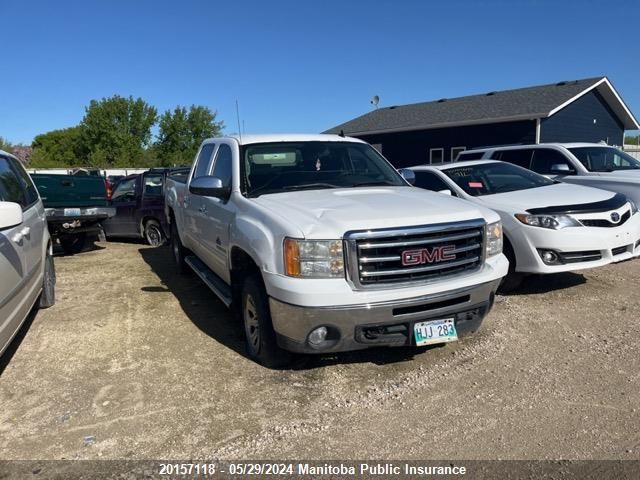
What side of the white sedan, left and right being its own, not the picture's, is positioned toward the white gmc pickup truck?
right

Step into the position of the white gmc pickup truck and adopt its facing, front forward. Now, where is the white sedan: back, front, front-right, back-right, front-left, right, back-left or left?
left

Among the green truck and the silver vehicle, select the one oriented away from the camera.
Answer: the green truck

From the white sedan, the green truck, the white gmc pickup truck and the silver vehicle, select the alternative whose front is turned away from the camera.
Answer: the green truck

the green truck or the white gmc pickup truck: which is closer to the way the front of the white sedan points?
the white gmc pickup truck

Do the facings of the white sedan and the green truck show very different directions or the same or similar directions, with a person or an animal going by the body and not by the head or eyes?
very different directions

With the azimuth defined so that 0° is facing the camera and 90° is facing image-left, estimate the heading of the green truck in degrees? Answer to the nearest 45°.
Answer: approximately 180°

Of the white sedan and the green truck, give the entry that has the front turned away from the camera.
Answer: the green truck
